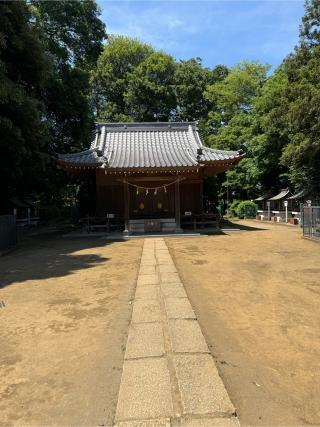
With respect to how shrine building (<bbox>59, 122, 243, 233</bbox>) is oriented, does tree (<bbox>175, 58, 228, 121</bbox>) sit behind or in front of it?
behind

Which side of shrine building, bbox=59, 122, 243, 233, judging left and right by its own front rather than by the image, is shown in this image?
front

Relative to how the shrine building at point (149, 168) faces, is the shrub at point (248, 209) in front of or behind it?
behind

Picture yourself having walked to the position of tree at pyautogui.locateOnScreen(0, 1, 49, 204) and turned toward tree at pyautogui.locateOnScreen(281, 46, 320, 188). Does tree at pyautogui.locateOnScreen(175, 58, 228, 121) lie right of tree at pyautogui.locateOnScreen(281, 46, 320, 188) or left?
left

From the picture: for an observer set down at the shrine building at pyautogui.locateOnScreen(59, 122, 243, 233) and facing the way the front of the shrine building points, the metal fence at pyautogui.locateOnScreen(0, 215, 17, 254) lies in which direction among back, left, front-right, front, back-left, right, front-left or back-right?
front-right

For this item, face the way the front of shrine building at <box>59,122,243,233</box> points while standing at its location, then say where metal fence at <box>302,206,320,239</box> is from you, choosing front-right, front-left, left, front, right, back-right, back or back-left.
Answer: front-left

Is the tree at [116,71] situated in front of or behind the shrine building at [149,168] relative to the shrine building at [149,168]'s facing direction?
behind

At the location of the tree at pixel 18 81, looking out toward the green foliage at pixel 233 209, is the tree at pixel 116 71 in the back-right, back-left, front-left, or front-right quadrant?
front-left

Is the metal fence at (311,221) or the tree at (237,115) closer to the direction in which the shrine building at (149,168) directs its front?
the metal fence

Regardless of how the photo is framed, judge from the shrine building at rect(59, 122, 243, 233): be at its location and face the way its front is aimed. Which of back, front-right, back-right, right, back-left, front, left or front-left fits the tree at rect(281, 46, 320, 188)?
left

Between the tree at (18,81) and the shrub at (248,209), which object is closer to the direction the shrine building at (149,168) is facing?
the tree

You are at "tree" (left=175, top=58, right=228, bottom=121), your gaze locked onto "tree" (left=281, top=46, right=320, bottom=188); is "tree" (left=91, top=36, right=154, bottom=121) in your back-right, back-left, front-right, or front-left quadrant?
back-right

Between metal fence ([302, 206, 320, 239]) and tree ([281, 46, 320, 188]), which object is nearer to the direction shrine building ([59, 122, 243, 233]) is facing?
the metal fence
